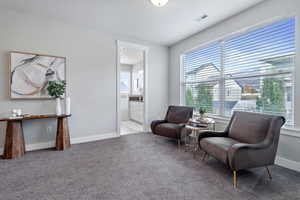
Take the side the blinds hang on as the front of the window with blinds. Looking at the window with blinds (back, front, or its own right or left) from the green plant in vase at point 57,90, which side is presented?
front

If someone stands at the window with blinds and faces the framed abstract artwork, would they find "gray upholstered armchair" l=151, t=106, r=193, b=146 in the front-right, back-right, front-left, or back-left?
front-right

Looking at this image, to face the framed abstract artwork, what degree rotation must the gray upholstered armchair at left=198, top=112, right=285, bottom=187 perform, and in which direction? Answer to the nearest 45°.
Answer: approximately 45° to its right

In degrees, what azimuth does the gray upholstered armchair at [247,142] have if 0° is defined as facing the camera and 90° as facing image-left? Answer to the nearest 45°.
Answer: approximately 45°

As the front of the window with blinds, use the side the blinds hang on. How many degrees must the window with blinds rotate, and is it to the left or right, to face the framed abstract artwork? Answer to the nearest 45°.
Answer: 0° — it already faces it

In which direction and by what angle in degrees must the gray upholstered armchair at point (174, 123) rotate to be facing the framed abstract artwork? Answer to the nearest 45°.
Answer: approximately 45° to its right

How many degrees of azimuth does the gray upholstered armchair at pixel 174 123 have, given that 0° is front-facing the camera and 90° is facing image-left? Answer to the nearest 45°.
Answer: approximately 45°

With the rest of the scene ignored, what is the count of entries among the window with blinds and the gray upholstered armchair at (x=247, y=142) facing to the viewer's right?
0

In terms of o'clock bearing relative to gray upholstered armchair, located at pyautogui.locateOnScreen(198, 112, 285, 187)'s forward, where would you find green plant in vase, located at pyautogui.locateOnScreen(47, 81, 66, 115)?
The green plant in vase is roughly at 1 o'clock from the gray upholstered armchair.

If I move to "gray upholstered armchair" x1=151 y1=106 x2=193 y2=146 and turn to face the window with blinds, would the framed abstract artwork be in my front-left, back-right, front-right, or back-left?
back-right

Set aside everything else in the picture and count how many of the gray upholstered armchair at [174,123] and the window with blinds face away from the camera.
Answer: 0

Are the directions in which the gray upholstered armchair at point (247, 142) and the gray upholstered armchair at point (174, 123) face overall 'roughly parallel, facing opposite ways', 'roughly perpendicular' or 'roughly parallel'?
roughly parallel

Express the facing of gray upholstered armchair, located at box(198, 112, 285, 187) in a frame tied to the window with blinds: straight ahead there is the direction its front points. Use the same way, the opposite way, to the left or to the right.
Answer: the same way
